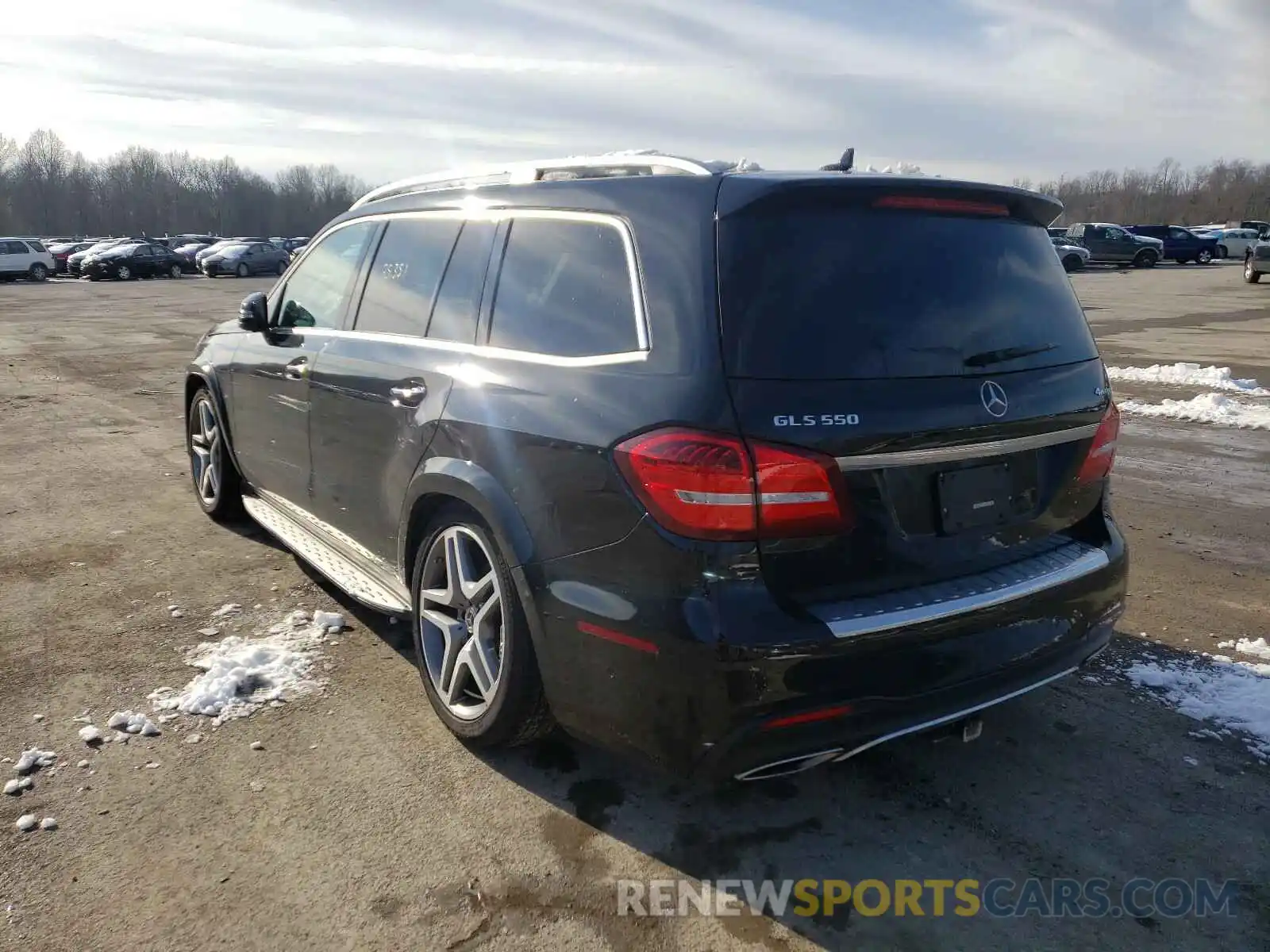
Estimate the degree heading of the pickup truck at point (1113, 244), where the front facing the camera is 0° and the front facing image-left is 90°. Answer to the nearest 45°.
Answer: approximately 270°

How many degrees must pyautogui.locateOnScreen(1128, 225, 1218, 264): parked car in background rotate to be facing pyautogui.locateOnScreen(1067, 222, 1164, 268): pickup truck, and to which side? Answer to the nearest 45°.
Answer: approximately 135° to its right

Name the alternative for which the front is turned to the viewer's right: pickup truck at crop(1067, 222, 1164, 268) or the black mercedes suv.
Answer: the pickup truck

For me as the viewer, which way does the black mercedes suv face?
facing away from the viewer and to the left of the viewer

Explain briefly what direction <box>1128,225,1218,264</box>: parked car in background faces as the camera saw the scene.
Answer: facing to the right of the viewer

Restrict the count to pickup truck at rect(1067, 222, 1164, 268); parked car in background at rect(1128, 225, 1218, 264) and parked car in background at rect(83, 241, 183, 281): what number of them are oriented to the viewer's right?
2

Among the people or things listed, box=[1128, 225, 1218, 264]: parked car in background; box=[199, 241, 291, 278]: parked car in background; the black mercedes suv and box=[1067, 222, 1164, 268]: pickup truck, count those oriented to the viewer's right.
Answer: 2

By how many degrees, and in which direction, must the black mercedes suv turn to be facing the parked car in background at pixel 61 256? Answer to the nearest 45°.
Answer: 0° — it already faces it
